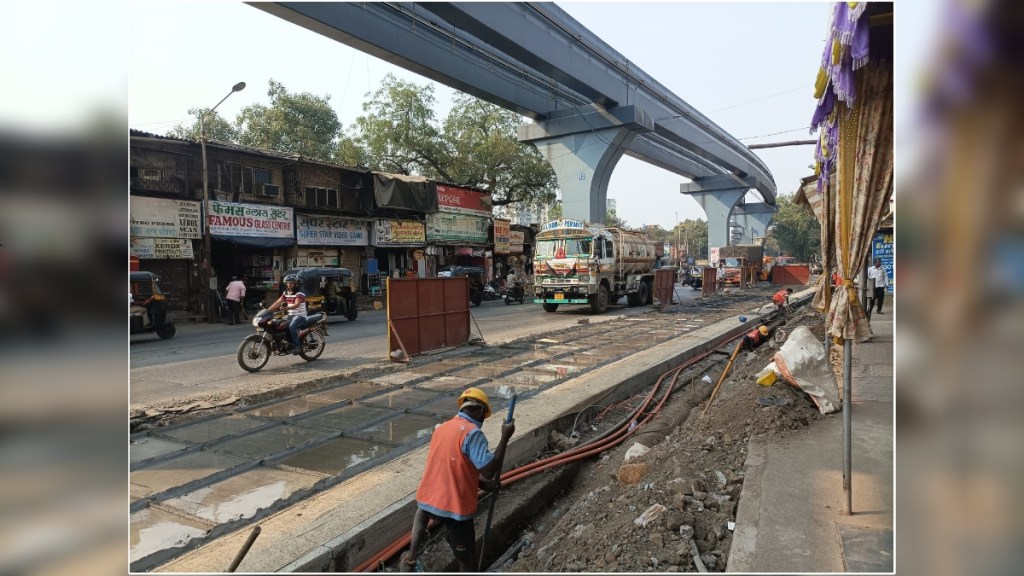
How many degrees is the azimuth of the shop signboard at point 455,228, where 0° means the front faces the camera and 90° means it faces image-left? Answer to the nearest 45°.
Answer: approximately 315°

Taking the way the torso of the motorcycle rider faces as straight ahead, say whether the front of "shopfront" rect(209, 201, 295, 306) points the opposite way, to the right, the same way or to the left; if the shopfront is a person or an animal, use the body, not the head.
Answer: to the left

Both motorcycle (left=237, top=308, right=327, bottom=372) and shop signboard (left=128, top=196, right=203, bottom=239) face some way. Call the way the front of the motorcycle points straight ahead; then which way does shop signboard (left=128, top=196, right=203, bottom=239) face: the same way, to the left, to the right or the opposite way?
to the left

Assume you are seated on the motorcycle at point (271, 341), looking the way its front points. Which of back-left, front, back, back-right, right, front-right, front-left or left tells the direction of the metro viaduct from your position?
back

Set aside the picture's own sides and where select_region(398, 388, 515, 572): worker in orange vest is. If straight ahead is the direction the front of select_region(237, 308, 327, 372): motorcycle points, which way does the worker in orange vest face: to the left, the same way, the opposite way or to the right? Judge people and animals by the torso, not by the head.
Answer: the opposite way

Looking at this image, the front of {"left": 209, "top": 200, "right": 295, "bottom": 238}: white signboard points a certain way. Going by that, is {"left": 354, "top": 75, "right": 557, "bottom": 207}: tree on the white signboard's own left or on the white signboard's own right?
on the white signboard's own left

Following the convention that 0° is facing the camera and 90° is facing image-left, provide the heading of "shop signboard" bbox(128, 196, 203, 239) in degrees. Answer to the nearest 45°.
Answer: approximately 315°

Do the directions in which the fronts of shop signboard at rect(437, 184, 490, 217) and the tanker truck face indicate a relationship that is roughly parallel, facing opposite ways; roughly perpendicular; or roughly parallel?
roughly perpendicular

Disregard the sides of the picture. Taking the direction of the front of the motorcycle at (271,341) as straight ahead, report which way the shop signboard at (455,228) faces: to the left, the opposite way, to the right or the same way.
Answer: to the left
